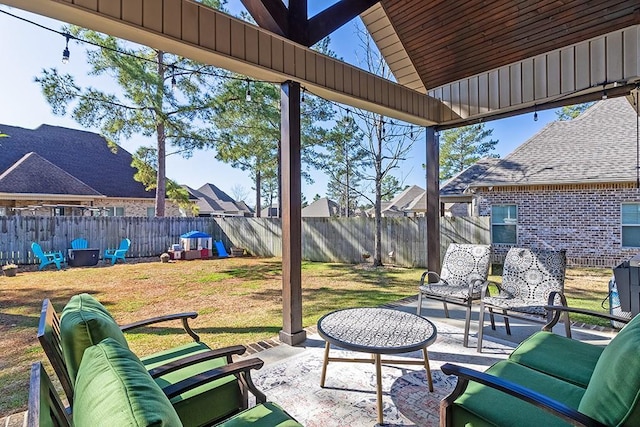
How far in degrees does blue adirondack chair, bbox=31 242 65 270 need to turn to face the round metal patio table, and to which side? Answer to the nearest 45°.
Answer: approximately 90° to its right

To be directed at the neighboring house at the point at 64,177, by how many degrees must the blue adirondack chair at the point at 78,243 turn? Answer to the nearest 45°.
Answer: approximately 180°

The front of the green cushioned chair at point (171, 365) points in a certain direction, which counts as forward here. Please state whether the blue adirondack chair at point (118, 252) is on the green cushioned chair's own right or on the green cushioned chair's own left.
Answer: on the green cushioned chair's own left

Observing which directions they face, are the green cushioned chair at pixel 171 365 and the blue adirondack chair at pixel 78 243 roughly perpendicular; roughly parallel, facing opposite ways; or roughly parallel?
roughly perpendicular

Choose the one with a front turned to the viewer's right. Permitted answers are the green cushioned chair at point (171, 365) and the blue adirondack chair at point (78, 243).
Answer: the green cushioned chair

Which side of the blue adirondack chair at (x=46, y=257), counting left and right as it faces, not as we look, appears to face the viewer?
right

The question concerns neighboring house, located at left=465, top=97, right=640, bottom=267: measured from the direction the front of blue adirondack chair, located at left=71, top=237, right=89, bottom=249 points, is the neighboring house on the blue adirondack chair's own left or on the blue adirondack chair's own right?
on the blue adirondack chair's own left

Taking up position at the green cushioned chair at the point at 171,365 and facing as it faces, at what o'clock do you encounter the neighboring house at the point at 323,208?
The neighboring house is roughly at 10 o'clock from the green cushioned chair.

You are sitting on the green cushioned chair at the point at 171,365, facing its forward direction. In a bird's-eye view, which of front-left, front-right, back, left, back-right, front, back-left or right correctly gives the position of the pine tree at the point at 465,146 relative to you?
front-left

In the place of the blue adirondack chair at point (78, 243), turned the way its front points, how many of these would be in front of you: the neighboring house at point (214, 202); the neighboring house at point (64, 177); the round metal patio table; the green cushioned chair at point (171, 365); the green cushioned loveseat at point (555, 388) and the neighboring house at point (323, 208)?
3

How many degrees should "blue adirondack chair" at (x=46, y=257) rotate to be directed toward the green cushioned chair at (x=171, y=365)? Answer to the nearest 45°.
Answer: approximately 90° to its right

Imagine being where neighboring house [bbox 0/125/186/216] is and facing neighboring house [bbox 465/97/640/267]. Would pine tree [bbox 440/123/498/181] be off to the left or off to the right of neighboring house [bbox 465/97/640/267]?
left

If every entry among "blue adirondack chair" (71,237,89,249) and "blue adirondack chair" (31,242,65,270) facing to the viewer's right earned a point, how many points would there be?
1

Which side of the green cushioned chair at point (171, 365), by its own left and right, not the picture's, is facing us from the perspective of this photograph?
right

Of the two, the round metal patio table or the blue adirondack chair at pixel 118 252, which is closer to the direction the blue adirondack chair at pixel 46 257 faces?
the blue adirondack chair

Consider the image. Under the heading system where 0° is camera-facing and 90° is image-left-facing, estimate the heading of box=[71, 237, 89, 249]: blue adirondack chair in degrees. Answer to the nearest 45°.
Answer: approximately 0°

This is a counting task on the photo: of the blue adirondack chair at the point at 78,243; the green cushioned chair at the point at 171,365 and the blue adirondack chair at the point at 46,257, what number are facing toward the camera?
1

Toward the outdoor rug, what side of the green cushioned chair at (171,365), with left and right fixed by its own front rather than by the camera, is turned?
front
